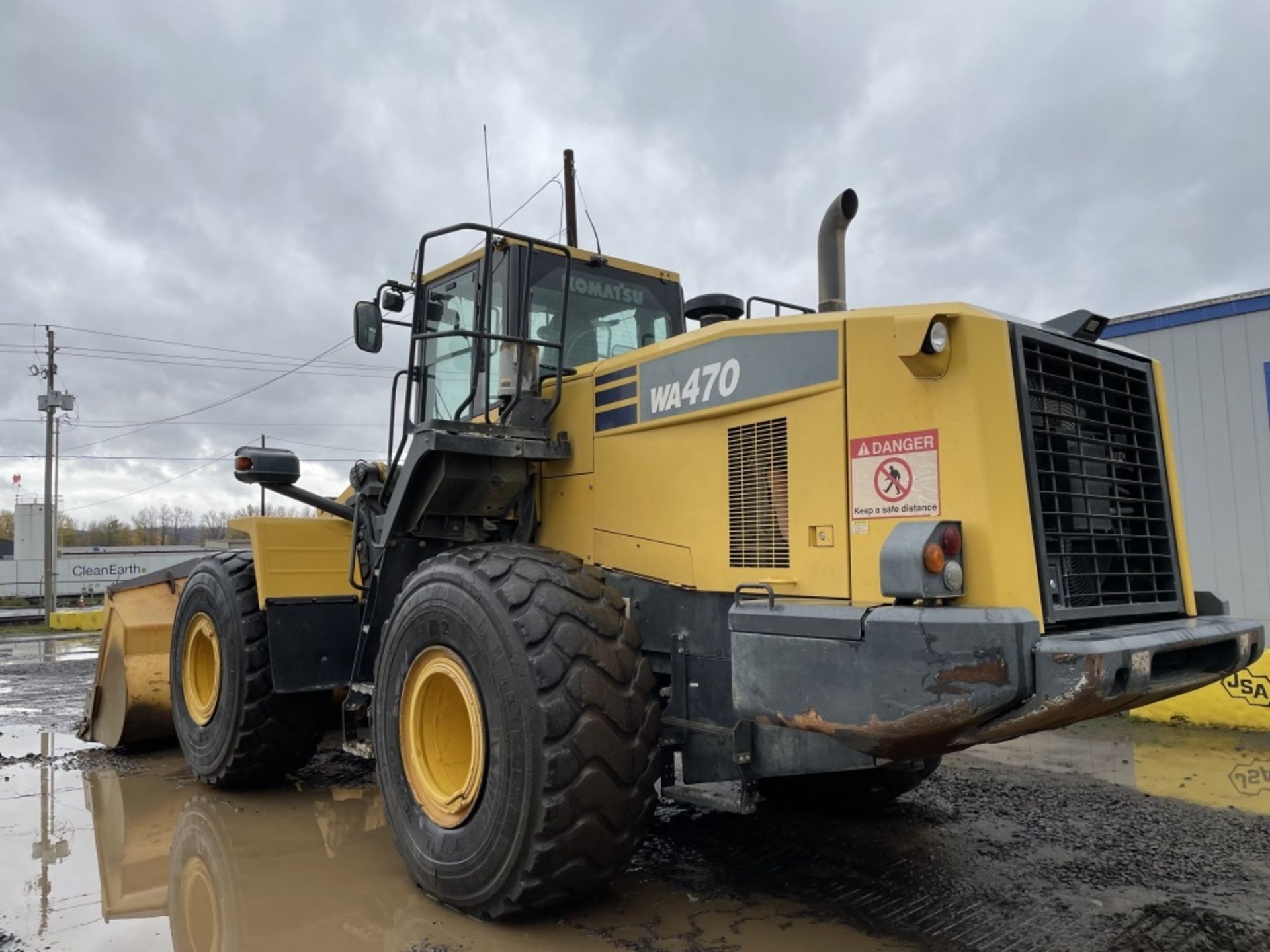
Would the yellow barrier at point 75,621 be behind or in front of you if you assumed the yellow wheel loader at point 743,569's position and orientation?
in front

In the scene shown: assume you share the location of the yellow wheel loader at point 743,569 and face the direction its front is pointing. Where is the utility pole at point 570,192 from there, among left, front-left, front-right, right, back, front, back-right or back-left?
front-right

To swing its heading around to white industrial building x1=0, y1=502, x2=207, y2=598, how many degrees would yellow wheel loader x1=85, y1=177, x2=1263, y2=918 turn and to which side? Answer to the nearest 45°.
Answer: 0° — it already faces it

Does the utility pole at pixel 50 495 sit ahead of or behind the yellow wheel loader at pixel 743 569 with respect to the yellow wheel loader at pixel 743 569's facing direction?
ahead

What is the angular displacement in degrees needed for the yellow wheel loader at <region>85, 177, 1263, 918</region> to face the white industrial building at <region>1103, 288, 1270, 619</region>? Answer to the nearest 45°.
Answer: approximately 90° to its right

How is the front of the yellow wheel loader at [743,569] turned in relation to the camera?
facing away from the viewer and to the left of the viewer

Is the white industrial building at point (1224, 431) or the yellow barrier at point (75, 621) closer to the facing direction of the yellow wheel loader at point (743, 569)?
the yellow barrier

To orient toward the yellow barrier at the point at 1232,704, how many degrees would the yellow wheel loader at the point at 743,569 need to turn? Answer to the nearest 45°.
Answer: approximately 90° to its right

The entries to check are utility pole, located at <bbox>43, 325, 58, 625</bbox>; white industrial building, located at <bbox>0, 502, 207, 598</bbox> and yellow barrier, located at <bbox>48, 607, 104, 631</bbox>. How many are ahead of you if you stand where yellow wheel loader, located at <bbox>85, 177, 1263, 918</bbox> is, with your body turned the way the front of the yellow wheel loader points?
3
